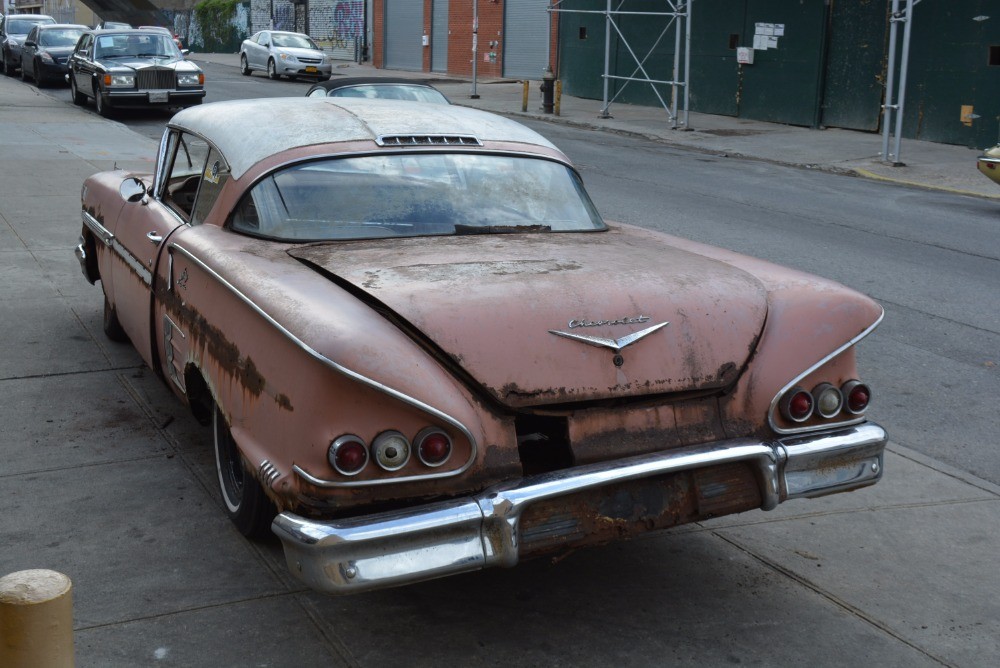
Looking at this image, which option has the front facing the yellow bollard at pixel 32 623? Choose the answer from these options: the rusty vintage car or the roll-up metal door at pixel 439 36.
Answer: the roll-up metal door

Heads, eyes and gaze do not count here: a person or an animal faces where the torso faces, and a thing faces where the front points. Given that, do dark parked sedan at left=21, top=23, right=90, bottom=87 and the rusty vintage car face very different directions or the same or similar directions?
very different directions

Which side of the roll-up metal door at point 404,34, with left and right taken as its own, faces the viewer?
front

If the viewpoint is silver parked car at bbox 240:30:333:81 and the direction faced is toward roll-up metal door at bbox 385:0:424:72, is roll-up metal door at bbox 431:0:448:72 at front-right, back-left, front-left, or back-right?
front-right

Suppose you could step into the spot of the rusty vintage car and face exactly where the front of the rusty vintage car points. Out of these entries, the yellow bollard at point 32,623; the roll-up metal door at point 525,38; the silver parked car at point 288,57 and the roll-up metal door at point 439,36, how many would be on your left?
1

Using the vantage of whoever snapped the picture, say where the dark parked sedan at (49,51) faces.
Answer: facing the viewer and to the right of the viewer

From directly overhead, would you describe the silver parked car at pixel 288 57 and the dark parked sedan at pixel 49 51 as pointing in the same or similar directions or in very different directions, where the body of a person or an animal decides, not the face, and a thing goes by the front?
same or similar directions

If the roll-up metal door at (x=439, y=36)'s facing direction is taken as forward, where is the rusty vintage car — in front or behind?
in front

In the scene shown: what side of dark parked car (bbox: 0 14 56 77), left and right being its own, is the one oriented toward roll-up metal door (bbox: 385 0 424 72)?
left

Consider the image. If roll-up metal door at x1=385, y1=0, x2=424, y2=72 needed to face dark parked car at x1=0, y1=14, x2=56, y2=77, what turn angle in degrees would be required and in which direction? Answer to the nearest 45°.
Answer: approximately 45° to its right

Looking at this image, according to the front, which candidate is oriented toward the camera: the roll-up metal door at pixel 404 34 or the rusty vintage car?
the roll-up metal door

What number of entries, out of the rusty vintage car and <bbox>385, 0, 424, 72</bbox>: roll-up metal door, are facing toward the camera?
1

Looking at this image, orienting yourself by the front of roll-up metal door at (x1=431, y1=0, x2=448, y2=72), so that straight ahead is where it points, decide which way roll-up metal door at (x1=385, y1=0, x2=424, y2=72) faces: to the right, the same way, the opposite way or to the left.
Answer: the same way

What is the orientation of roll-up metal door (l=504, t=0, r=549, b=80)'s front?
toward the camera

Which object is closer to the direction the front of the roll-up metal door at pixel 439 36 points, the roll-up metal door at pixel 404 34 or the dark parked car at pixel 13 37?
the dark parked car

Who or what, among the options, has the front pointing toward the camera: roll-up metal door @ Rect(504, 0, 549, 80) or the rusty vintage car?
the roll-up metal door

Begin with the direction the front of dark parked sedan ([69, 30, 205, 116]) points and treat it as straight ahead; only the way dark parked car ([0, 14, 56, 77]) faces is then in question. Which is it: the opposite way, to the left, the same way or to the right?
the same way

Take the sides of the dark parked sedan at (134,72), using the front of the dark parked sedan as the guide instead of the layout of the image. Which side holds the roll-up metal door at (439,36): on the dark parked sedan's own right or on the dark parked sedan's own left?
on the dark parked sedan's own left

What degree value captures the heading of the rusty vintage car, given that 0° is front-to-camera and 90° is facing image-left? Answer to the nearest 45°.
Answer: approximately 135°

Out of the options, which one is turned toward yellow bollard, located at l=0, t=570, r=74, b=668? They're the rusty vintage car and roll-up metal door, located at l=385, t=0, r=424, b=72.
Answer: the roll-up metal door

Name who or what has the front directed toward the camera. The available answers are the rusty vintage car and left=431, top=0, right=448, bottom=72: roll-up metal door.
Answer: the roll-up metal door
